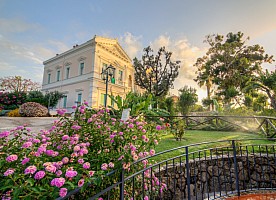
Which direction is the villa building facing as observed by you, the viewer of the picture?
facing the viewer and to the right of the viewer

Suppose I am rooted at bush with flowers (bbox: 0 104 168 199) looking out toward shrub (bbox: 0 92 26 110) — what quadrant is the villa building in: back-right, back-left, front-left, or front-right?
front-right

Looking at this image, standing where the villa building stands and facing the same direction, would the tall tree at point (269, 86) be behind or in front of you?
in front

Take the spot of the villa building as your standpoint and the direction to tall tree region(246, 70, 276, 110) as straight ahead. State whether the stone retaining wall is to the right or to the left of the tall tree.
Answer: right

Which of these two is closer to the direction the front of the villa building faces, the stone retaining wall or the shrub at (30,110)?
the stone retaining wall

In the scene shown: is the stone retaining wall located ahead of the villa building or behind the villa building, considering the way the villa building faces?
ahead

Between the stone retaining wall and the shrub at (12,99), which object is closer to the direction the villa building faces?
the stone retaining wall

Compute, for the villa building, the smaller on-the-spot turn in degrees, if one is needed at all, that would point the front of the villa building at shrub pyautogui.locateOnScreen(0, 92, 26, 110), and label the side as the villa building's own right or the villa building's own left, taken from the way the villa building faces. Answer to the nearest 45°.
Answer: approximately 135° to the villa building's own right

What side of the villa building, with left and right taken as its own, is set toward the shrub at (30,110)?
right

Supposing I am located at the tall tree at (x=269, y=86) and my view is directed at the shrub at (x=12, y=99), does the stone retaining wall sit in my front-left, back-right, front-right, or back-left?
front-left

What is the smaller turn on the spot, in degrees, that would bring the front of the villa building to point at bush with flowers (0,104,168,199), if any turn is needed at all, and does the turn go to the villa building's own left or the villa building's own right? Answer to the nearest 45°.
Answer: approximately 45° to the villa building's own right
